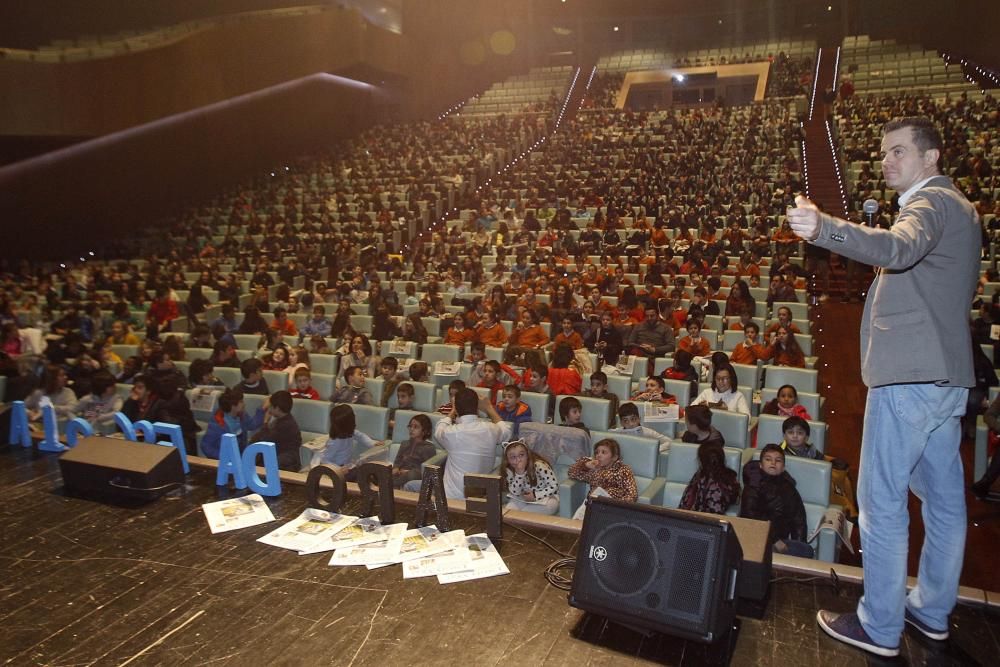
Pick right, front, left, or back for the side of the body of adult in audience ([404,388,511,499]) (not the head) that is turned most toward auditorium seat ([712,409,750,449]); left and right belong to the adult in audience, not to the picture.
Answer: right

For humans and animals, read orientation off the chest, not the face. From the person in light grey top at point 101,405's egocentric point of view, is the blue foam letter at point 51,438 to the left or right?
on their right

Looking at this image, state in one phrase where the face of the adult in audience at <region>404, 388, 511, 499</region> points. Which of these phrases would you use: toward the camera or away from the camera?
away from the camera

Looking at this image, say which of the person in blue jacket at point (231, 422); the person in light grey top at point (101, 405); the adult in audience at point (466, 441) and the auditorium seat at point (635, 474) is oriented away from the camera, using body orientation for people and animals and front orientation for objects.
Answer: the adult in audience

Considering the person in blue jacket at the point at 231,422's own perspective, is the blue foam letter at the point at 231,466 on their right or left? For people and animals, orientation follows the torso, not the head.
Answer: on their right

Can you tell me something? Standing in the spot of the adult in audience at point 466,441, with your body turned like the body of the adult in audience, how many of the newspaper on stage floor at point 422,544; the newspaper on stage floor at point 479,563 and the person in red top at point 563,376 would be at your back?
2

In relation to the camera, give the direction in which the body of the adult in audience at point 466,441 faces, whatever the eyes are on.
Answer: away from the camera

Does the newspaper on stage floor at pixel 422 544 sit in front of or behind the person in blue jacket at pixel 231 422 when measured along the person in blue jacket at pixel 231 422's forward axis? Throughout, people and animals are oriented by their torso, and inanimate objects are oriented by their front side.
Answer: in front

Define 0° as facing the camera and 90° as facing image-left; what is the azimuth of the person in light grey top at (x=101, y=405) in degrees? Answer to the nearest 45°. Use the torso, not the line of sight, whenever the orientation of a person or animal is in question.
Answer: approximately 315°
